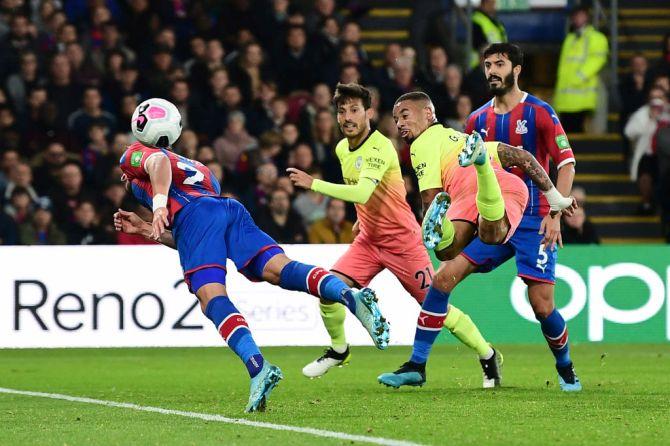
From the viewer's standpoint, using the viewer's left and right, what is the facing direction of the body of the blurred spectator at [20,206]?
facing the viewer

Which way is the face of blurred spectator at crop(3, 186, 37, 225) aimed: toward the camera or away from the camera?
toward the camera

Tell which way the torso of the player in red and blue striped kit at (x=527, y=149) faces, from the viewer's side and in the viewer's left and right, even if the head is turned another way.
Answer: facing the viewer and to the left of the viewer

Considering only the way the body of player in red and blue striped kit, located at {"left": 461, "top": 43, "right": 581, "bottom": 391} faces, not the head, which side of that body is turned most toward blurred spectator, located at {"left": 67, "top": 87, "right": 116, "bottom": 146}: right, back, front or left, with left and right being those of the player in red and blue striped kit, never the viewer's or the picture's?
back

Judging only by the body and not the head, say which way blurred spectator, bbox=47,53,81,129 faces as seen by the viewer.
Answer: toward the camera

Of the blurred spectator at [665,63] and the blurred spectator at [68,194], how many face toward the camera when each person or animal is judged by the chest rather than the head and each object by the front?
2

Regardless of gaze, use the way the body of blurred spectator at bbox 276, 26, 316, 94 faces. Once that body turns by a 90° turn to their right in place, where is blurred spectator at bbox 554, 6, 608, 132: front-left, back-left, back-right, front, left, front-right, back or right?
back

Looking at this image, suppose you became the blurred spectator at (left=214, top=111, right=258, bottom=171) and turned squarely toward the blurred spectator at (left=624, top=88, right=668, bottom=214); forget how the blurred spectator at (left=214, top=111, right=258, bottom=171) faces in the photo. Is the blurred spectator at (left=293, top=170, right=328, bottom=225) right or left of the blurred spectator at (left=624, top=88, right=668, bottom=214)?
right

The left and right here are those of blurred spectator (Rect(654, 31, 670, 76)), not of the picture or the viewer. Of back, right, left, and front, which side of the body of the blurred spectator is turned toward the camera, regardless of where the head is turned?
front

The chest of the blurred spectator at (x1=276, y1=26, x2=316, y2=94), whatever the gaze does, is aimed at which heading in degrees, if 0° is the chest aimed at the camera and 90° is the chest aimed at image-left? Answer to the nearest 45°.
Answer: approximately 0°

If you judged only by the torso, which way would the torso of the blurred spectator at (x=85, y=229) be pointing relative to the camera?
toward the camera

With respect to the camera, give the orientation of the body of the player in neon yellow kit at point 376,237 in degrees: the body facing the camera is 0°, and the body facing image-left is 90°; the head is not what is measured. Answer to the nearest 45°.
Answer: approximately 45°

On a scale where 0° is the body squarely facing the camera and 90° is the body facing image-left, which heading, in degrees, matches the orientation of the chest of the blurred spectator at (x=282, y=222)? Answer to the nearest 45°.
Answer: approximately 0°

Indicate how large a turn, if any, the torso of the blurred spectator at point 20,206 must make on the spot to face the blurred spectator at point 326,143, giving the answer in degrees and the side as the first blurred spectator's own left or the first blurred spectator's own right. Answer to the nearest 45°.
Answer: approximately 90° to the first blurred spectator's own left
